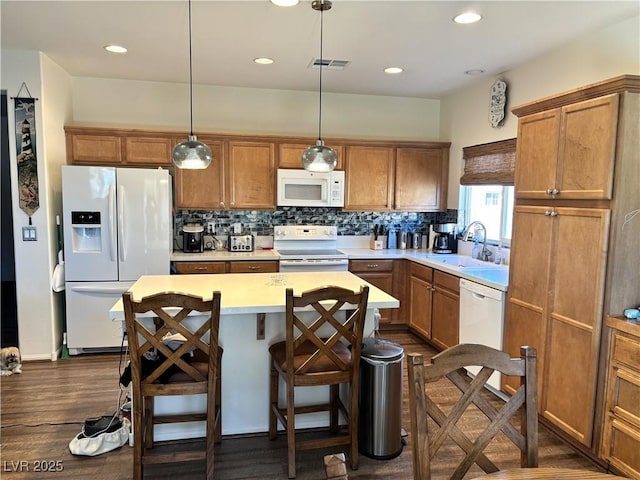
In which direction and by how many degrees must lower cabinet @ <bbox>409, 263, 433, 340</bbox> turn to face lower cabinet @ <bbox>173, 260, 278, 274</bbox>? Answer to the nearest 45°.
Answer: approximately 45° to its right

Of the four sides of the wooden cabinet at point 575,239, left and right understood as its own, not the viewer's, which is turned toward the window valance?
right

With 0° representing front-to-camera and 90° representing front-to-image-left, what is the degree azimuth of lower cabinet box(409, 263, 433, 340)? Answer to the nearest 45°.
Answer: approximately 45°

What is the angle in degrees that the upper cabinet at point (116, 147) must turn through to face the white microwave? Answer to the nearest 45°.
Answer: approximately 90° to its left
